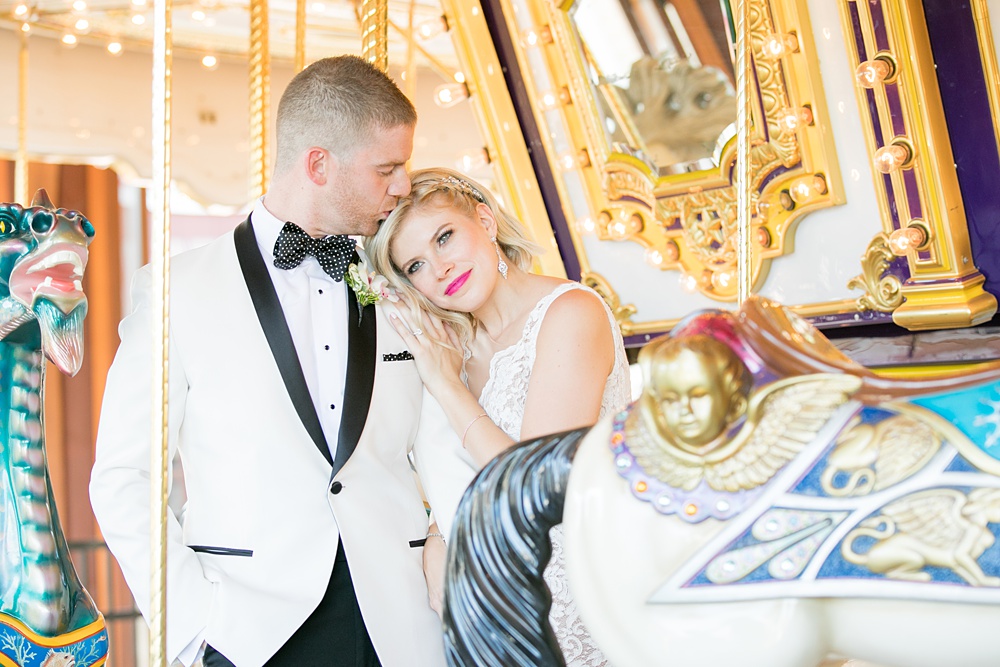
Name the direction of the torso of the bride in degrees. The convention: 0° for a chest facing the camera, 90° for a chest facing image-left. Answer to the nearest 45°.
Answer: approximately 45°

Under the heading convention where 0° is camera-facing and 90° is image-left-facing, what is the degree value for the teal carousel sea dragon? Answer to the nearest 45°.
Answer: approximately 315°

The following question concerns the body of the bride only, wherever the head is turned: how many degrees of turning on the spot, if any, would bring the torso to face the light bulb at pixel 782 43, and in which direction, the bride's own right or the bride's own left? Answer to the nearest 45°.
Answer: approximately 180°

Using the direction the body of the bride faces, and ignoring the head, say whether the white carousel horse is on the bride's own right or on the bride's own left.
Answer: on the bride's own left
